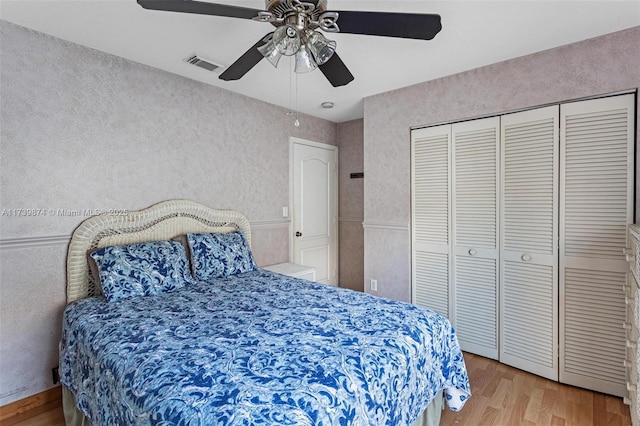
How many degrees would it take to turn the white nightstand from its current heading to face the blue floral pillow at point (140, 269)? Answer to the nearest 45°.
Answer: approximately 90° to its right

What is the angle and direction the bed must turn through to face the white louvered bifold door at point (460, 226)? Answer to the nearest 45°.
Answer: approximately 90° to its left

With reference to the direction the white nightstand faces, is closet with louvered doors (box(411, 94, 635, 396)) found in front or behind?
in front

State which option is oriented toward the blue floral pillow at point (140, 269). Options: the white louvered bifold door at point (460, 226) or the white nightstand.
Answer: the white louvered bifold door

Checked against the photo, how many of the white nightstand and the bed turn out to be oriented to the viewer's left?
0

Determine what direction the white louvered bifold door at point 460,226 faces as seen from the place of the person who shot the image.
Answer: facing the viewer and to the left of the viewer

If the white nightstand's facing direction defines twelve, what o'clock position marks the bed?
The bed is roughly at 2 o'clock from the white nightstand.

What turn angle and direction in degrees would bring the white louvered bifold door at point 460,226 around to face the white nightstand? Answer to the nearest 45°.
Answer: approximately 45° to its right

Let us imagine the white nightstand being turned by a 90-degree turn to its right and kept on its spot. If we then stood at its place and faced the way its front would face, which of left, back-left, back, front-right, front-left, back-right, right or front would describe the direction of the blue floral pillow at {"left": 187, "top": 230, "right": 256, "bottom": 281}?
front

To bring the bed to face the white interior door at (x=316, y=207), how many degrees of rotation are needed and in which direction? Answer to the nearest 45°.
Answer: approximately 135° to its left

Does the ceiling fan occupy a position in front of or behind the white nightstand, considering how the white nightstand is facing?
in front

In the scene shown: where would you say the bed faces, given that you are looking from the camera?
facing the viewer and to the right of the viewer
